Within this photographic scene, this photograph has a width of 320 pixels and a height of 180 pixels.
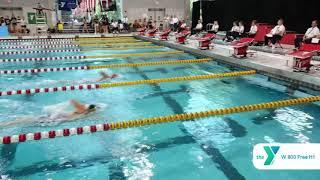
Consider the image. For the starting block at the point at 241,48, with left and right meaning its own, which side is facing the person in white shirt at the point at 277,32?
back

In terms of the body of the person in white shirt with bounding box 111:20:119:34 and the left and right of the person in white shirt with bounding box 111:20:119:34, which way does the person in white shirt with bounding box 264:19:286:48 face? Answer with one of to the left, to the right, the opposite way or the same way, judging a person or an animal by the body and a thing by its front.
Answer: to the right

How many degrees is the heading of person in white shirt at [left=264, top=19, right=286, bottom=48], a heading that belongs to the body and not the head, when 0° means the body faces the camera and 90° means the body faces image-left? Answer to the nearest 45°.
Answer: approximately 45°

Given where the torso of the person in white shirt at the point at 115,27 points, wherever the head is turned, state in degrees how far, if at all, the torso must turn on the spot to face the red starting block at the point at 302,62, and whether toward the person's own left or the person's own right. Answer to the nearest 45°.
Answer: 0° — they already face it

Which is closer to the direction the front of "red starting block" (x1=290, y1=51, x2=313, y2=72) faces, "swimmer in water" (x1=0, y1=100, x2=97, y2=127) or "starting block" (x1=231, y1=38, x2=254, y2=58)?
the swimmer in water

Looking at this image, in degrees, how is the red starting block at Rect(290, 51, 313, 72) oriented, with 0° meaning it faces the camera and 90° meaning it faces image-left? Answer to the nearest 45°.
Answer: approximately 45°

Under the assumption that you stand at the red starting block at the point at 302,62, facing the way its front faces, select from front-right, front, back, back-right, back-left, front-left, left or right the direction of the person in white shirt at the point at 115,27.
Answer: right
